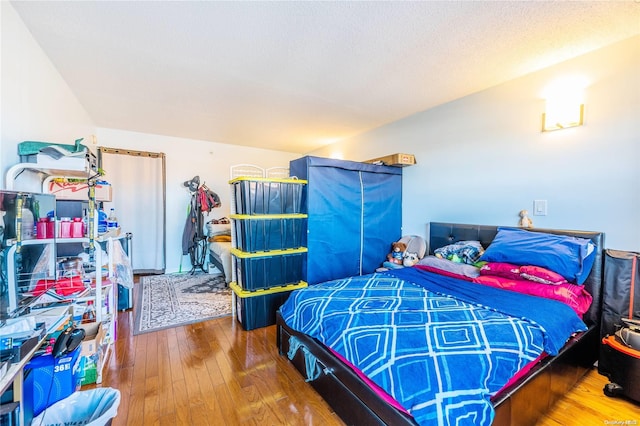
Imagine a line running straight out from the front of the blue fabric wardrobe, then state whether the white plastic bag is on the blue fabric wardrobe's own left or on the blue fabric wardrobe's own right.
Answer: on the blue fabric wardrobe's own right

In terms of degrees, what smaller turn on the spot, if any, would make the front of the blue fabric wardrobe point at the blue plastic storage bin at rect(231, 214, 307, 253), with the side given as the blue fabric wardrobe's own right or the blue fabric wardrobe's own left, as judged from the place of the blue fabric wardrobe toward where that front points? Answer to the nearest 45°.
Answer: approximately 90° to the blue fabric wardrobe's own right

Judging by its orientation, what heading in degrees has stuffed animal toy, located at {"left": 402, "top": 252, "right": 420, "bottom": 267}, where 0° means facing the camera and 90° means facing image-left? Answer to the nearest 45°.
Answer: approximately 45°

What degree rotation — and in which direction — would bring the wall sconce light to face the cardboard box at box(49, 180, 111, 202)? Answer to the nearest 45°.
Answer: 0° — it already faces it

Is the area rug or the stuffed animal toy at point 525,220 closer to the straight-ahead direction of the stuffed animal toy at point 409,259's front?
the area rug
